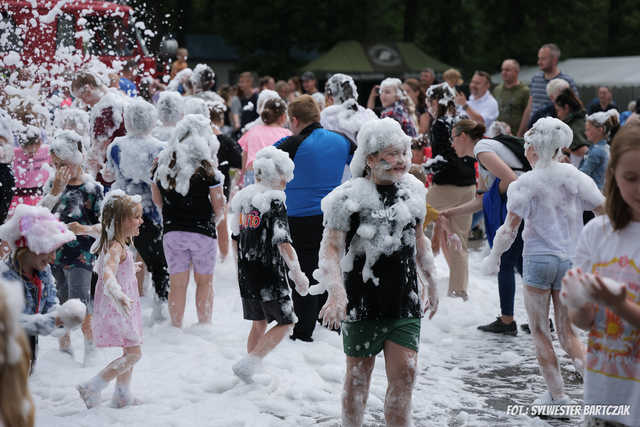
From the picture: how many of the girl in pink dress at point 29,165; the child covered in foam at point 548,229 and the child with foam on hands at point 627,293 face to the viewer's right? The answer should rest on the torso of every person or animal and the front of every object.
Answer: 0

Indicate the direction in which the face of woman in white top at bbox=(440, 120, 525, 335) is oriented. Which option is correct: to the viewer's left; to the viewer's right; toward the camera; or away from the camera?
to the viewer's left

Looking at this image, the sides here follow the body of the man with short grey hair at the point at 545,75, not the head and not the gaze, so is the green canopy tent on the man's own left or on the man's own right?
on the man's own right

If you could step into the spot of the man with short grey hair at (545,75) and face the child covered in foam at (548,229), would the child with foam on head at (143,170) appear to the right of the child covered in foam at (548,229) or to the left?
right

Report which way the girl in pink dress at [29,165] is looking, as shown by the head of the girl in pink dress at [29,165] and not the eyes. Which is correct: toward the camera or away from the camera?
toward the camera

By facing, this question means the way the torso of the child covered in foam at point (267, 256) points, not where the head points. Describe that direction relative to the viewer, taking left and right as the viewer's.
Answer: facing away from the viewer and to the right of the viewer

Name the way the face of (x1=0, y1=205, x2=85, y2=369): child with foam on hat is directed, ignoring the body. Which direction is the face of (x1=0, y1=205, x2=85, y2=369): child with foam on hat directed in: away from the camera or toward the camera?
toward the camera

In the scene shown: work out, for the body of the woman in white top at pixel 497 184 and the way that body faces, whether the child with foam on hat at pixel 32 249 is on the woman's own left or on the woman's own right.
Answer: on the woman's own left
